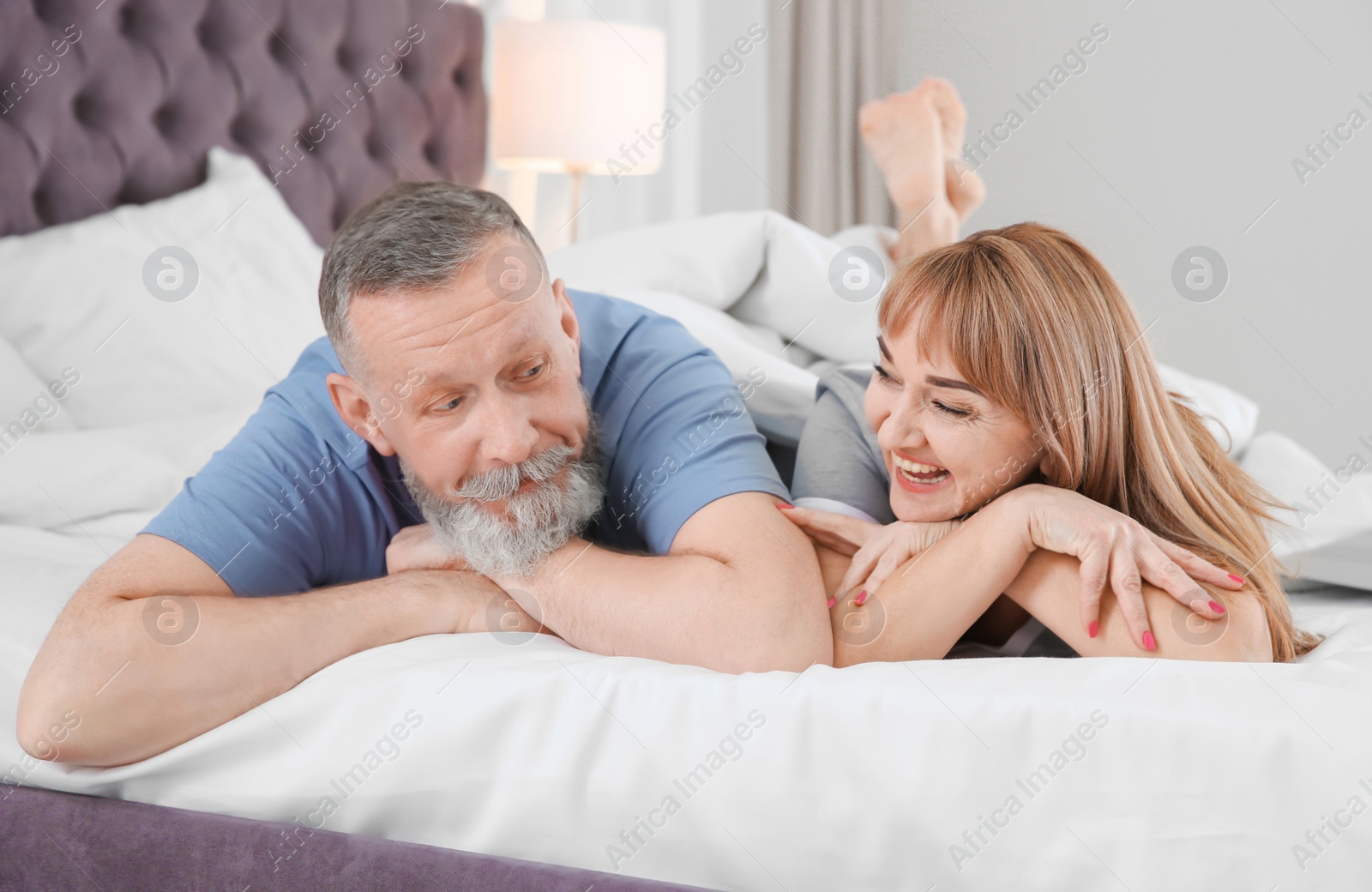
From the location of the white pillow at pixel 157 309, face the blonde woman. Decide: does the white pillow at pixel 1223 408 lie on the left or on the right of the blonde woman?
left

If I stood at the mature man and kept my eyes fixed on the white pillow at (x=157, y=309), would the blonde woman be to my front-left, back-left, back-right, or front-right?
back-right

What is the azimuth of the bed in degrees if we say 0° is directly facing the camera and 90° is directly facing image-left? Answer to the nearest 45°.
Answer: approximately 315°

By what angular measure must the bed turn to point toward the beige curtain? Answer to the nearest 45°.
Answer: approximately 135° to its left

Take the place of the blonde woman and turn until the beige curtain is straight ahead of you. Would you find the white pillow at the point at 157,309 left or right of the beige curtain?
left

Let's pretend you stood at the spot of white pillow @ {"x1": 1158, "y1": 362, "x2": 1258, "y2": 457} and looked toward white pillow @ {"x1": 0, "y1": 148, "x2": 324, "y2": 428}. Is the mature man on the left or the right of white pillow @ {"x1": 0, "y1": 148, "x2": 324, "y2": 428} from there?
left
